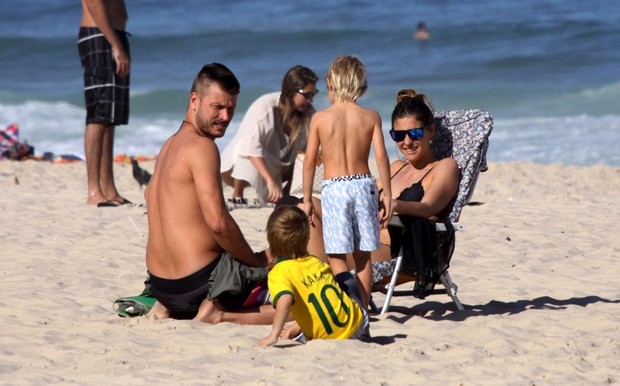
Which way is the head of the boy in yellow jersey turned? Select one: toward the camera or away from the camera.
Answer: away from the camera

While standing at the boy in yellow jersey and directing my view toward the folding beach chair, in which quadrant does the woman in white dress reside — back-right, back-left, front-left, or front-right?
front-left

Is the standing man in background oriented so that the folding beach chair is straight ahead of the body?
no

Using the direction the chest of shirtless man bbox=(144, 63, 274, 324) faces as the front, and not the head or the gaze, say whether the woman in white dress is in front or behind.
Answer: in front

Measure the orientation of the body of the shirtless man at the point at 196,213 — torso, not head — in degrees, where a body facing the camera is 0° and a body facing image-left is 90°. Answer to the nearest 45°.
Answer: approximately 225°

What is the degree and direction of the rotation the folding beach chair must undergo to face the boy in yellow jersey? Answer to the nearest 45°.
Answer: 0° — it already faces them

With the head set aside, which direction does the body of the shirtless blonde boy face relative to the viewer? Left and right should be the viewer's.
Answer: facing away from the viewer

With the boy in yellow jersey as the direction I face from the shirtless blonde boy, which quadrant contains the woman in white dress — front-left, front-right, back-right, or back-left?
back-right

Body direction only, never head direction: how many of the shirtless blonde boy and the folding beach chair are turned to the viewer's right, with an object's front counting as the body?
0

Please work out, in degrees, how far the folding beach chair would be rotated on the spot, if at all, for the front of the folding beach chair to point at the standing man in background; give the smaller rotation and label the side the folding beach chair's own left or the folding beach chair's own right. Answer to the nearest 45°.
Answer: approximately 90° to the folding beach chair's own right

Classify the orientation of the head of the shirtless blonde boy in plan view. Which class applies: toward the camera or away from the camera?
away from the camera

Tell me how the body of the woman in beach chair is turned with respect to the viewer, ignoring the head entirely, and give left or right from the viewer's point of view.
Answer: facing the viewer and to the left of the viewer

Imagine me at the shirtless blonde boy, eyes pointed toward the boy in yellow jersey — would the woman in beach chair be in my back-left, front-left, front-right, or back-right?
back-left

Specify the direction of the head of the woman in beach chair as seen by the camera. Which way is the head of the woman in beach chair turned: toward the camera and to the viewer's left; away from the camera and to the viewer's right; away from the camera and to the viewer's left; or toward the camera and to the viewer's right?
toward the camera and to the viewer's left

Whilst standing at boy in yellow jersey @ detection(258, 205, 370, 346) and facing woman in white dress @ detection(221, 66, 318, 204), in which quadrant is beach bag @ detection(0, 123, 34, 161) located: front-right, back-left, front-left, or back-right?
front-left
